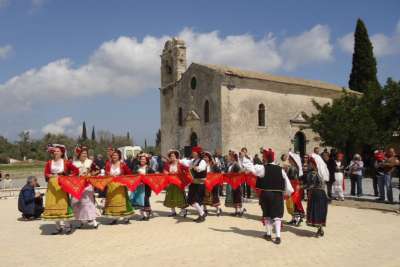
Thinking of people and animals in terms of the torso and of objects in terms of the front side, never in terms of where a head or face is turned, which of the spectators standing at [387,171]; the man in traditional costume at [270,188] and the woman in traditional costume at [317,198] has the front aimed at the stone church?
the man in traditional costume

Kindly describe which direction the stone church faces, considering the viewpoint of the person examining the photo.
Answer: facing the viewer and to the left of the viewer

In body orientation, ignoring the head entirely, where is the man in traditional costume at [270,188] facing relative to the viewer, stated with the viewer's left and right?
facing away from the viewer

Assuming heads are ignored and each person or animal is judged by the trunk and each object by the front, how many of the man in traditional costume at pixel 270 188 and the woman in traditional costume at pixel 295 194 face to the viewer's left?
1

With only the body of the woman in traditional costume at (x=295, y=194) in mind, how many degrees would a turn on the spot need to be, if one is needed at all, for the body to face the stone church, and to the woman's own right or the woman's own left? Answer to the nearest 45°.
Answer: approximately 90° to the woman's own right

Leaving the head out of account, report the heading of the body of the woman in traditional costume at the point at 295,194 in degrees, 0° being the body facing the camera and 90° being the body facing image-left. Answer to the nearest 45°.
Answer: approximately 90°

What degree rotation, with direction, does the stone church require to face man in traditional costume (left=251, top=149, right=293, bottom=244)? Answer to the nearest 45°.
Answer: approximately 45° to its left

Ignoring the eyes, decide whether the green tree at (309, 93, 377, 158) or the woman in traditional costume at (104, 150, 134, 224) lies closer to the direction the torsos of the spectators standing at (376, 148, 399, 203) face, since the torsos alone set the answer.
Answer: the woman in traditional costume

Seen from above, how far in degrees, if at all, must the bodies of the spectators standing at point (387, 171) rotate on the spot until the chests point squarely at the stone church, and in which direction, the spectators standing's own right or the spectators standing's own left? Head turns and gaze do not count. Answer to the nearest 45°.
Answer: approximately 90° to the spectators standing's own right
